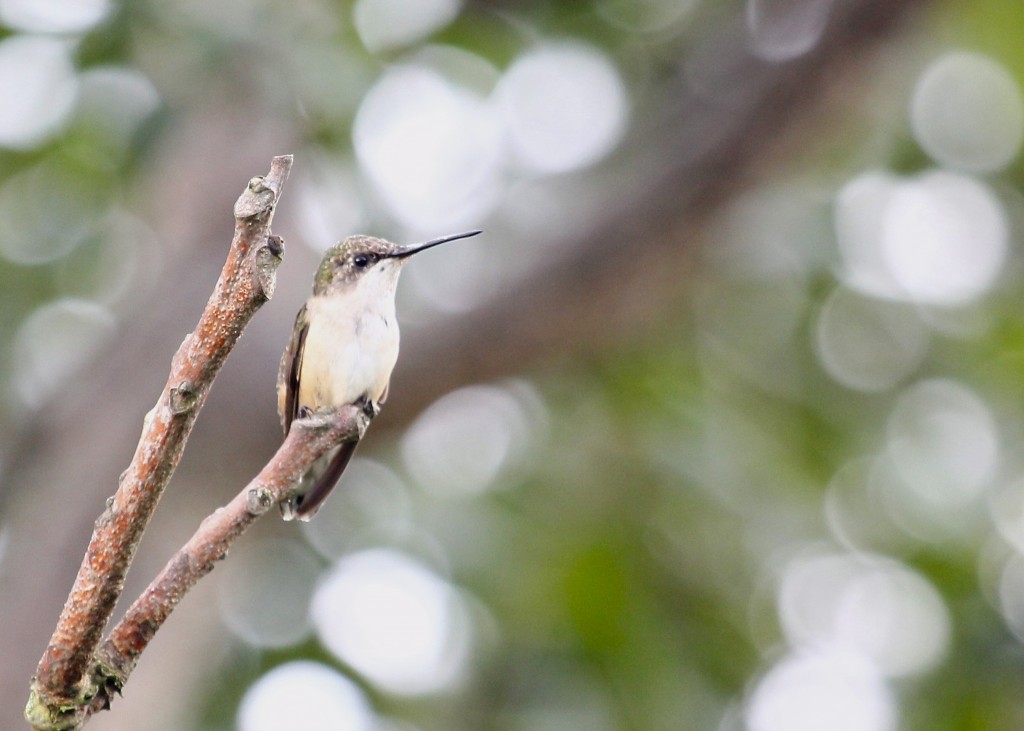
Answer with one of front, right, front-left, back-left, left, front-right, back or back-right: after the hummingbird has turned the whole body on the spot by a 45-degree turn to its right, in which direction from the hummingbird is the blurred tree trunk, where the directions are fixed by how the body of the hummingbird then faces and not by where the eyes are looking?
back

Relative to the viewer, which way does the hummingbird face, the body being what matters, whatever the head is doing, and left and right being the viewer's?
facing the viewer and to the right of the viewer
